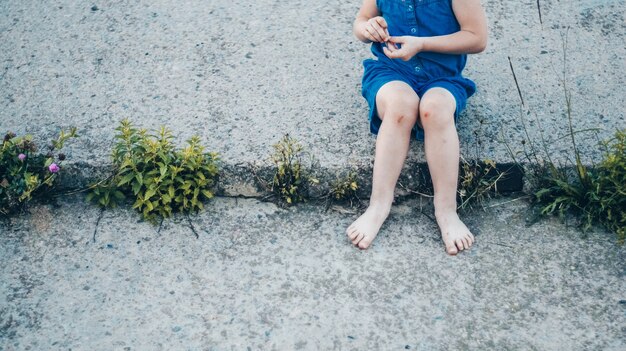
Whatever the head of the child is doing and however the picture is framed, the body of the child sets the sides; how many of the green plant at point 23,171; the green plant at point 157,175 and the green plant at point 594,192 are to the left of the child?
1

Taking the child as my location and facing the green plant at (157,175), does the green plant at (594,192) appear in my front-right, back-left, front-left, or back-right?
back-left

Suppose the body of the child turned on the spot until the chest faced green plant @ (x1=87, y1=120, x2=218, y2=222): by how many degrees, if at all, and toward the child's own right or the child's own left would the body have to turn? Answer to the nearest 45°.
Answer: approximately 90° to the child's own right

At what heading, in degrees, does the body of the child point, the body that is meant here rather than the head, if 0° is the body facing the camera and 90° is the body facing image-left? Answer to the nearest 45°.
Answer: approximately 0°

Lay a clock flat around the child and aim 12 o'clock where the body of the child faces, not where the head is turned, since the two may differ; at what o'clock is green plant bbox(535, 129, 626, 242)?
The green plant is roughly at 9 o'clock from the child.

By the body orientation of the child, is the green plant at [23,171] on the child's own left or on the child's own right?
on the child's own right
